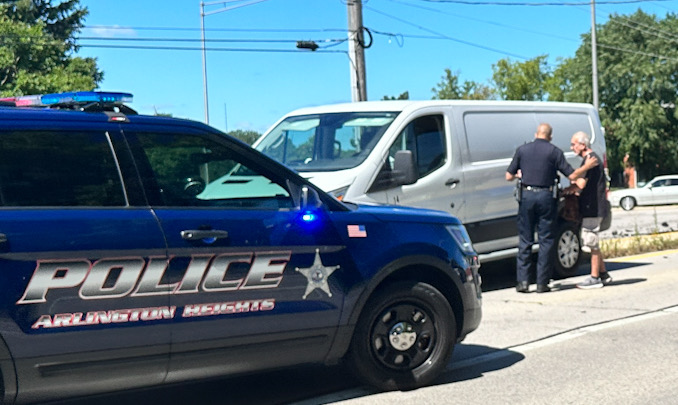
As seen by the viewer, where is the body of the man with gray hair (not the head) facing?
to the viewer's left

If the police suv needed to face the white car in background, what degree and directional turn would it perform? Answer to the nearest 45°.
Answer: approximately 45° to its left

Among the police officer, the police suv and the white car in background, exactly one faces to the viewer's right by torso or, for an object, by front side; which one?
the police suv

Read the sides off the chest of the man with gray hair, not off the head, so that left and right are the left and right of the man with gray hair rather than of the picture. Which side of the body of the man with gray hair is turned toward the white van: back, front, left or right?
front

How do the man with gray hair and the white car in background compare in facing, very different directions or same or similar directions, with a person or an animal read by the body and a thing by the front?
same or similar directions

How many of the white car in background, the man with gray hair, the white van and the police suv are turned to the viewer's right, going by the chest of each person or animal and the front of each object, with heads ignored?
1

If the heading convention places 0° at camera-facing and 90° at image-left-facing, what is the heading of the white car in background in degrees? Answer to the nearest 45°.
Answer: approximately 90°

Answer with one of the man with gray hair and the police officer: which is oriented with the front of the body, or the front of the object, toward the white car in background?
the police officer

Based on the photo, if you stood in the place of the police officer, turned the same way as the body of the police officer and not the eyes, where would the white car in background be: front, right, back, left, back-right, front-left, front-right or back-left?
front

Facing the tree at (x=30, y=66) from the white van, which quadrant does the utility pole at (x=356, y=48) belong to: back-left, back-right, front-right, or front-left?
front-right

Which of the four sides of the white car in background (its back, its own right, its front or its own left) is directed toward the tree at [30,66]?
front

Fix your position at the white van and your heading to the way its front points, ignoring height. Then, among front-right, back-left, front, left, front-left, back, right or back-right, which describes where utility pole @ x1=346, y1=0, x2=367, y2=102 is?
back-right

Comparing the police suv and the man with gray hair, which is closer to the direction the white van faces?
the police suv

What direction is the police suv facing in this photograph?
to the viewer's right
